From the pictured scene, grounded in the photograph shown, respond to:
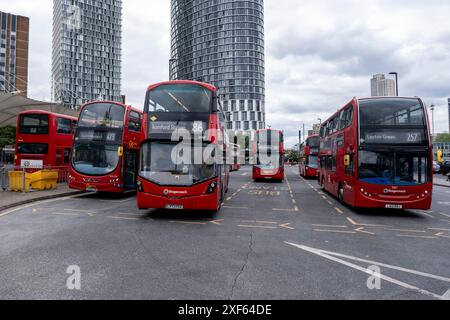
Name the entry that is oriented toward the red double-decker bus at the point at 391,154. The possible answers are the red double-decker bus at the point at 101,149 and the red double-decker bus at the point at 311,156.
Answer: the red double-decker bus at the point at 311,156

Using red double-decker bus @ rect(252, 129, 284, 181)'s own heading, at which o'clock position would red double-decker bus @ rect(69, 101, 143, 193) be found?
red double-decker bus @ rect(69, 101, 143, 193) is roughly at 1 o'clock from red double-decker bus @ rect(252, 129, 284, 181).

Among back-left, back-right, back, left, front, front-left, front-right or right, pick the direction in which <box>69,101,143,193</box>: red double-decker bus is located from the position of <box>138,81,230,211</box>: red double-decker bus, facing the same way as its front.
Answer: back-right

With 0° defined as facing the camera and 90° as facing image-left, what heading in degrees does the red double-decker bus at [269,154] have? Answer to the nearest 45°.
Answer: approximately 0°

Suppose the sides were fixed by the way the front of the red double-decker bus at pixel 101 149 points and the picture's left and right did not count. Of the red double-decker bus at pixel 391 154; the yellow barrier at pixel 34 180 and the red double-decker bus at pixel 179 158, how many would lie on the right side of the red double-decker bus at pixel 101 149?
1

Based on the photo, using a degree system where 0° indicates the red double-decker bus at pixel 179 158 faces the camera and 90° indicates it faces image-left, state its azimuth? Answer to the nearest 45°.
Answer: approximately 0°

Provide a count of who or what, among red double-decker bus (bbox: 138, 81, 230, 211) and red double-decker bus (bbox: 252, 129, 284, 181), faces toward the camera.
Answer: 2

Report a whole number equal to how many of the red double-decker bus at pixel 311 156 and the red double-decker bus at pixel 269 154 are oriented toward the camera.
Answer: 2

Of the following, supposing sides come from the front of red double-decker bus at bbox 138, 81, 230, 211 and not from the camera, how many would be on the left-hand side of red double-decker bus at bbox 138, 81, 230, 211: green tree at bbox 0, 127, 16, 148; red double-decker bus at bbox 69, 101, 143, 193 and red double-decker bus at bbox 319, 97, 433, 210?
1
